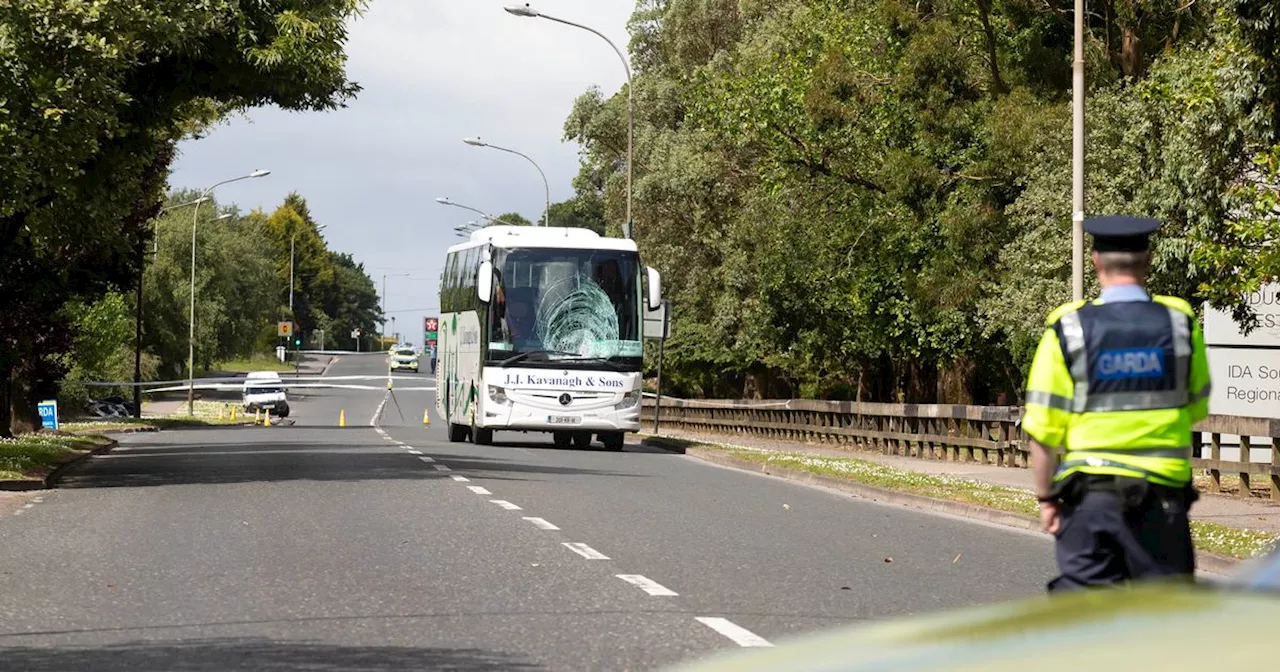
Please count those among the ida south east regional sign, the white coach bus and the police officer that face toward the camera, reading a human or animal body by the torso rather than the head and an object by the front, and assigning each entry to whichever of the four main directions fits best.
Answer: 2

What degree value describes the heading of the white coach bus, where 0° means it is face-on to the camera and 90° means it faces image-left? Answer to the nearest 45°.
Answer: approximately 0°

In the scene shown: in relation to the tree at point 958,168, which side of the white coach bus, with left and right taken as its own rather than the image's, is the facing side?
left

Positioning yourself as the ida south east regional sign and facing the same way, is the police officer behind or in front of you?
in front

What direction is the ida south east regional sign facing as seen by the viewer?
toward the camera

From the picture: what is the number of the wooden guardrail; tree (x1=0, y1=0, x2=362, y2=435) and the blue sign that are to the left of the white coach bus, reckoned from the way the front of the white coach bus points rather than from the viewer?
1

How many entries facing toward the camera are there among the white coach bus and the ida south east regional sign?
2

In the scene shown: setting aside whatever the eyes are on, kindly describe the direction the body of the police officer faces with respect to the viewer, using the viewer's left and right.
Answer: facing away from the viewer

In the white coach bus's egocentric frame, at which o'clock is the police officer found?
The police officer is roughly at 12 o'clock from the white coach bus.

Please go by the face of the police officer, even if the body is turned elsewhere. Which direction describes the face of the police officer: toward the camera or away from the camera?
away from the camera
